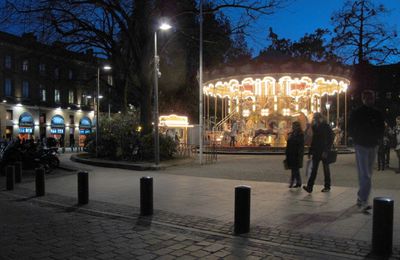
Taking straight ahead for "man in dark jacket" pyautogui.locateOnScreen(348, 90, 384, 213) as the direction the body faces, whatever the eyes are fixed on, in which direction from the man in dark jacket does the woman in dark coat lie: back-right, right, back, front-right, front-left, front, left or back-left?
back-right

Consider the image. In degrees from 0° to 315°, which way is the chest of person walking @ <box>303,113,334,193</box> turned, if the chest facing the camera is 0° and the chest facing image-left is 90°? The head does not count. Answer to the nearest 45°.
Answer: approximately 45°

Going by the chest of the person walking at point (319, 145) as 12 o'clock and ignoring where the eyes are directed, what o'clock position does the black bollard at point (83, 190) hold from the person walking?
The black bollard is roughly at 1 o'clock from the person walking.

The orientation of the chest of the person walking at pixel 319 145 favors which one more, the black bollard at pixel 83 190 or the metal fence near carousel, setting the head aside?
the black bollard

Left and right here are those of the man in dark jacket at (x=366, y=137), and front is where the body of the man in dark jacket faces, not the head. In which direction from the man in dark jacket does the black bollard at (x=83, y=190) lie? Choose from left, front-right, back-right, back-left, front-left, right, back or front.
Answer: right

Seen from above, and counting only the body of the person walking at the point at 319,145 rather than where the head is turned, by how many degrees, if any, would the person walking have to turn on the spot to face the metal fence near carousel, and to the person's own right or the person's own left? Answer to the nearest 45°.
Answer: approximately 90° to the person's own right

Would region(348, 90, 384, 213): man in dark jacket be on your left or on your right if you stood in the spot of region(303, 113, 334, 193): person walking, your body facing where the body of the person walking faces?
on your left

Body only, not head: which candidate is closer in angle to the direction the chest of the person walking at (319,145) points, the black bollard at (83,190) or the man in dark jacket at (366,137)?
the black bollard

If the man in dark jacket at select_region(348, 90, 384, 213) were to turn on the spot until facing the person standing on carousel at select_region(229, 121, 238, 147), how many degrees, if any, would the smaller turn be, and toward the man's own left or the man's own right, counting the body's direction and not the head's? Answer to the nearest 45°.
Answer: approximately 135° to the man's own right

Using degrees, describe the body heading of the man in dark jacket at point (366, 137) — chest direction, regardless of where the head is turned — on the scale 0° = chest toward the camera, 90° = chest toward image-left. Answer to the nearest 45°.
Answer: approximately 0°

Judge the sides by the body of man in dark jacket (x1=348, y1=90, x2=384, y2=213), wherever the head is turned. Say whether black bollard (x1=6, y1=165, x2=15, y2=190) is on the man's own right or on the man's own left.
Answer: on the man's own right

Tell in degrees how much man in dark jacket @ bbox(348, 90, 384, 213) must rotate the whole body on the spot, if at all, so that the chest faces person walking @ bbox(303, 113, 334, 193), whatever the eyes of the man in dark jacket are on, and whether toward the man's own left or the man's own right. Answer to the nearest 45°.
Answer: approximately 135° to the man's own right
